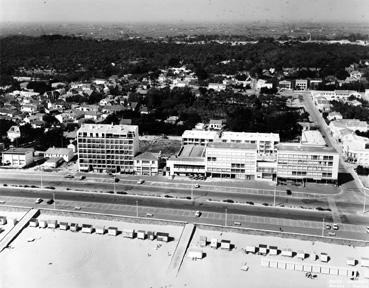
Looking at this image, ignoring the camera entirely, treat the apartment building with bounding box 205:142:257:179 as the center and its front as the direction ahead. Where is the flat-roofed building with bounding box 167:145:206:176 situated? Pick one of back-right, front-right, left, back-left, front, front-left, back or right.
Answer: right

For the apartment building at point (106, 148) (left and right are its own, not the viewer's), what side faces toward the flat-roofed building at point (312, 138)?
left

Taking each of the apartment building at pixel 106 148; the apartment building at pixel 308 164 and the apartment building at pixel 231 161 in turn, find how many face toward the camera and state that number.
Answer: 3

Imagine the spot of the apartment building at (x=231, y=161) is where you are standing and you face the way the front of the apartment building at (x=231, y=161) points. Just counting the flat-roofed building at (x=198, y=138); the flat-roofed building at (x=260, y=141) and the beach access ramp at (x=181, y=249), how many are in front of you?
1

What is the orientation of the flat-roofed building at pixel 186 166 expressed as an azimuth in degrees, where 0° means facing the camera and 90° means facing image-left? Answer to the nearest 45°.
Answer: approximately 0°

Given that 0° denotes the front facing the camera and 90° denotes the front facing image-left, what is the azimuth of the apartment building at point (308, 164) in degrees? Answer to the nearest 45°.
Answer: approximately 0°

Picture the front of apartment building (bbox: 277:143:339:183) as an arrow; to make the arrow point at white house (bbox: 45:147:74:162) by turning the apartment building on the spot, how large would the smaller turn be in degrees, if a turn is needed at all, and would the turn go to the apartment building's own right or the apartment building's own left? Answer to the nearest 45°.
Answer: approximately 90° to the apartment building's own right

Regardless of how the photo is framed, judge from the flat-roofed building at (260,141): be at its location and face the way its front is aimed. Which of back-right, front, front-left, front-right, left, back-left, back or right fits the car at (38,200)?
front-right

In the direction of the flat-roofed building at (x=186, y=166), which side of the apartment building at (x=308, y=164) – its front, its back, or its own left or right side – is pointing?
right

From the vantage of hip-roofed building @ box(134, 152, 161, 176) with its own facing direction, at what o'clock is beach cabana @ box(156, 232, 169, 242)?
The beach cabana is roughly at 12 o'clock from the hip-roofed building.
